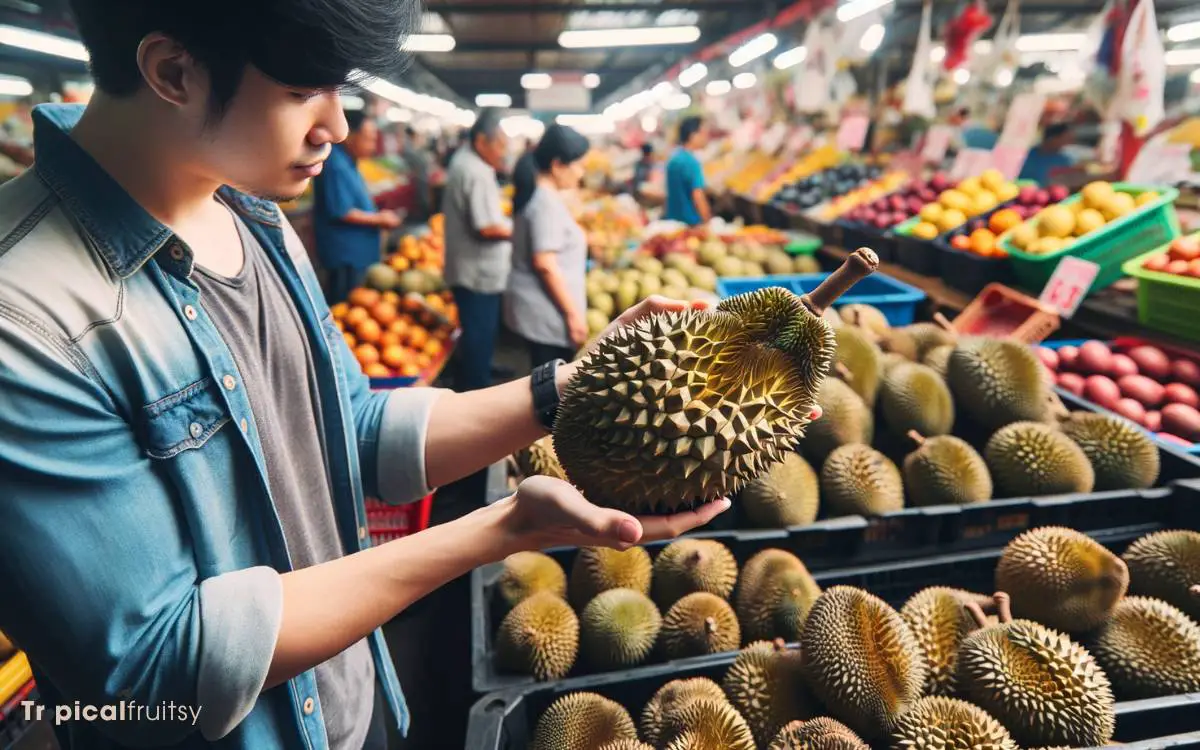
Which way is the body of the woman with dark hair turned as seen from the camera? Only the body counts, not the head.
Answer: to the viewer's right

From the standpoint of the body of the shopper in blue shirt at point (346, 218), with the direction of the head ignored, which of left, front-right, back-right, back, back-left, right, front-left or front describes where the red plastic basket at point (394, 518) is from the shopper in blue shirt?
right

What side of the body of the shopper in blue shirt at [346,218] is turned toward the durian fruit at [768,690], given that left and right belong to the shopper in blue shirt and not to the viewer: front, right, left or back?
right

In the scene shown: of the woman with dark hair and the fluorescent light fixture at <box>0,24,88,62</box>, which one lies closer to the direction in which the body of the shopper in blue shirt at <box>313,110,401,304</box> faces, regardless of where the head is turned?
the woman with dark hair

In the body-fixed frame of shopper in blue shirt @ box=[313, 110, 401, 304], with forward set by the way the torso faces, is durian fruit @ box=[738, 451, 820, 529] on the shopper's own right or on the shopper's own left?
on the shopper's own right

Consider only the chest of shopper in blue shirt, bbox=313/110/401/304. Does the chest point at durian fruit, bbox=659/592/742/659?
no

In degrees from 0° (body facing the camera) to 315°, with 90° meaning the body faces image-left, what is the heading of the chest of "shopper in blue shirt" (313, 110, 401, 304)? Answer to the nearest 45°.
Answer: approximately 270°

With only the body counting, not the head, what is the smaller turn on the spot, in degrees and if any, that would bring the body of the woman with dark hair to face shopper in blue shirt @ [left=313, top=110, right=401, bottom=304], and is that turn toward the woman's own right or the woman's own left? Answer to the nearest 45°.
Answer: approximately 135° to the woman's own left

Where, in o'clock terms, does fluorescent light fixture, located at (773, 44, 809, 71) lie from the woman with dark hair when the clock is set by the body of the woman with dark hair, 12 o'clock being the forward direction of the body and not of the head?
The fluorescent light fixture is roughly at 10 o'clock from the woman with dark hair.

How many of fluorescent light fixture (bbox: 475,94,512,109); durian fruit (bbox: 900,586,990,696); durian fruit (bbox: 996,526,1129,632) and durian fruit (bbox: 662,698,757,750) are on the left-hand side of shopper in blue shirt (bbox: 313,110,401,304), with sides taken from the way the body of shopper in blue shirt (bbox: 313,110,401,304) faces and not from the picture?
1

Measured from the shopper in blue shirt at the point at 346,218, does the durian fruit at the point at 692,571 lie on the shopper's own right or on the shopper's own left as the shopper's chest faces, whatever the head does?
on the shopper's own right

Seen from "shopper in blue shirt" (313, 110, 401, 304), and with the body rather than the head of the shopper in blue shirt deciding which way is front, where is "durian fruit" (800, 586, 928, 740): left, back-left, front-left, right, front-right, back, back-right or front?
right

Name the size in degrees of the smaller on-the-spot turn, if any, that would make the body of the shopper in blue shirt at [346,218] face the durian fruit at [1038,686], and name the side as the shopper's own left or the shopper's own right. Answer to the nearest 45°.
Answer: approximately 90° to the shopper's own right

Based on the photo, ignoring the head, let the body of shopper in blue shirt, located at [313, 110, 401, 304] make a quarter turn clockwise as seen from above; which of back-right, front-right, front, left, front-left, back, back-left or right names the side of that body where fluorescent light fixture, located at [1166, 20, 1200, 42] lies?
left
